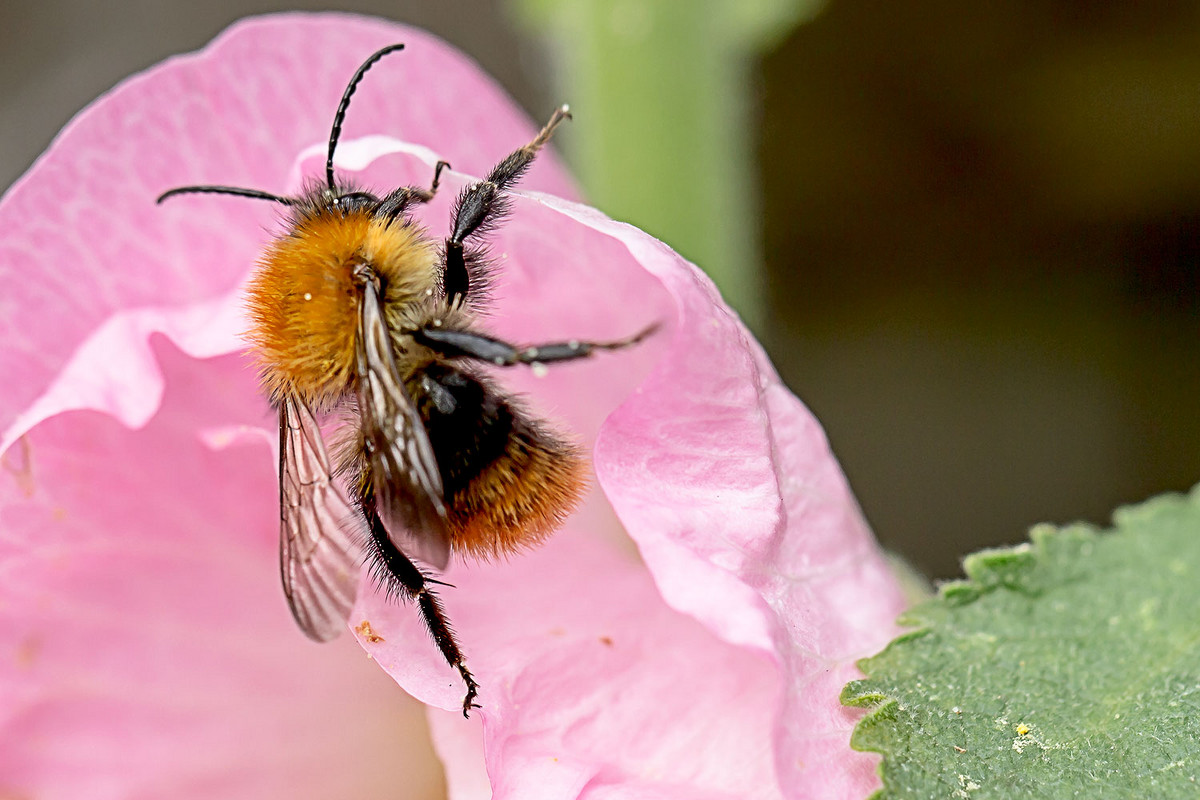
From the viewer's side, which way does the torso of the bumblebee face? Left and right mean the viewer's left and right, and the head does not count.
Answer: facing away from the viewer and to the left of the viewer
